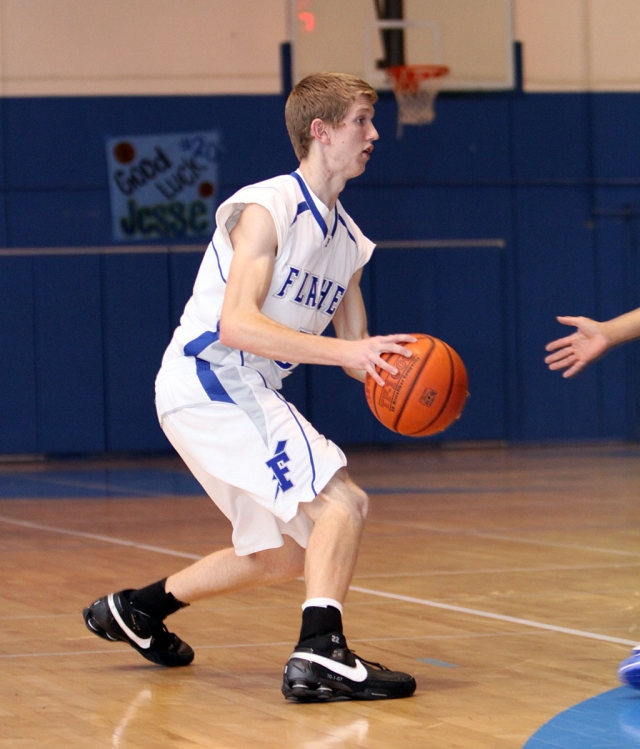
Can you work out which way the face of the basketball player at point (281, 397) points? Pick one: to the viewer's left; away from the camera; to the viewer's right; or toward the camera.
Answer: to the viewer's right

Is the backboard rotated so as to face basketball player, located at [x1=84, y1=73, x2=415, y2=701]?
yes

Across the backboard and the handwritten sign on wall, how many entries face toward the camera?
2

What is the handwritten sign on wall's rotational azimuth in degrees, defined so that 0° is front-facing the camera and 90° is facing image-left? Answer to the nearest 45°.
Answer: approximately 0°

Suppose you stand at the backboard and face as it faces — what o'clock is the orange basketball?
The orange basketball is roughly at 12 o'clock from the backboard.

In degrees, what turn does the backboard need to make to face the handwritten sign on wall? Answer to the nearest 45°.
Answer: approximately 90° to its right

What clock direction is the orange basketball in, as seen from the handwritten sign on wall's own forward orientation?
The orange basketball is roughly at 12 o'clock from the handwritten sign on wall.
